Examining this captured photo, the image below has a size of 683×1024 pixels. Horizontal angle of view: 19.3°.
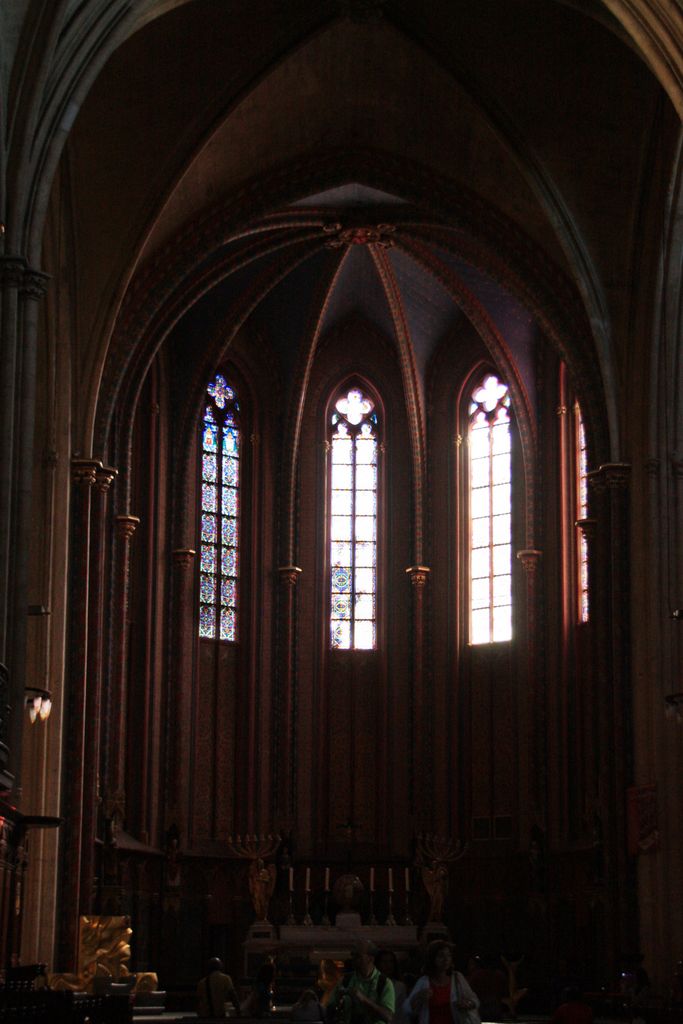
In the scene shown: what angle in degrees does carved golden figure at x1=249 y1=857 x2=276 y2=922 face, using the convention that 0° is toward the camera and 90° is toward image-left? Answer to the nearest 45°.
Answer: approximately 0°

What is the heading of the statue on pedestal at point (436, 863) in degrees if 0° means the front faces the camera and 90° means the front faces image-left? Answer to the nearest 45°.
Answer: approximately 0°

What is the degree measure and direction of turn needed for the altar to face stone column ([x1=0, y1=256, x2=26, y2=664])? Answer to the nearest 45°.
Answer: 0° — it already faces it
